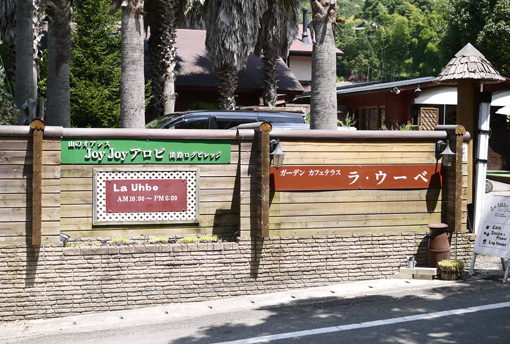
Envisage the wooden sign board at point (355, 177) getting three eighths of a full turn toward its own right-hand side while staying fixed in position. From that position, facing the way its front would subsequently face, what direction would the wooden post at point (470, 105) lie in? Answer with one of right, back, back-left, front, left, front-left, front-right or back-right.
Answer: right

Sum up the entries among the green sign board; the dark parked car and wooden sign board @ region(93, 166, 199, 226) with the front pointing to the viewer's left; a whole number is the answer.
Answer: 1

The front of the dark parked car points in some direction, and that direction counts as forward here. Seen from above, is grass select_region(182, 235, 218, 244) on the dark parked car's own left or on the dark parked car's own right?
on the dark parked car's own left

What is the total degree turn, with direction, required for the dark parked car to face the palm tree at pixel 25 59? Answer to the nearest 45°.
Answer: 0° — it already faces it

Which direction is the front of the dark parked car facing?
to the viewer's left

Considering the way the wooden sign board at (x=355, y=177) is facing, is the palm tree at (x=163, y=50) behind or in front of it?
behind

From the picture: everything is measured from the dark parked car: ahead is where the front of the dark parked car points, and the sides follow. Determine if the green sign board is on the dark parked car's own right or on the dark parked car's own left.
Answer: on the dark parked car's own left

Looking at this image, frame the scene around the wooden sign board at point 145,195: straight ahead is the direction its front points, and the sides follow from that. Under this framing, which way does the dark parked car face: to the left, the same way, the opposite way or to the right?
to the right

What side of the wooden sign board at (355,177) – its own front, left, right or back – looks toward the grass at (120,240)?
right

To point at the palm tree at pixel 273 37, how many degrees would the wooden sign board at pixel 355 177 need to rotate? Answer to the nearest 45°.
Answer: approximately 180°
